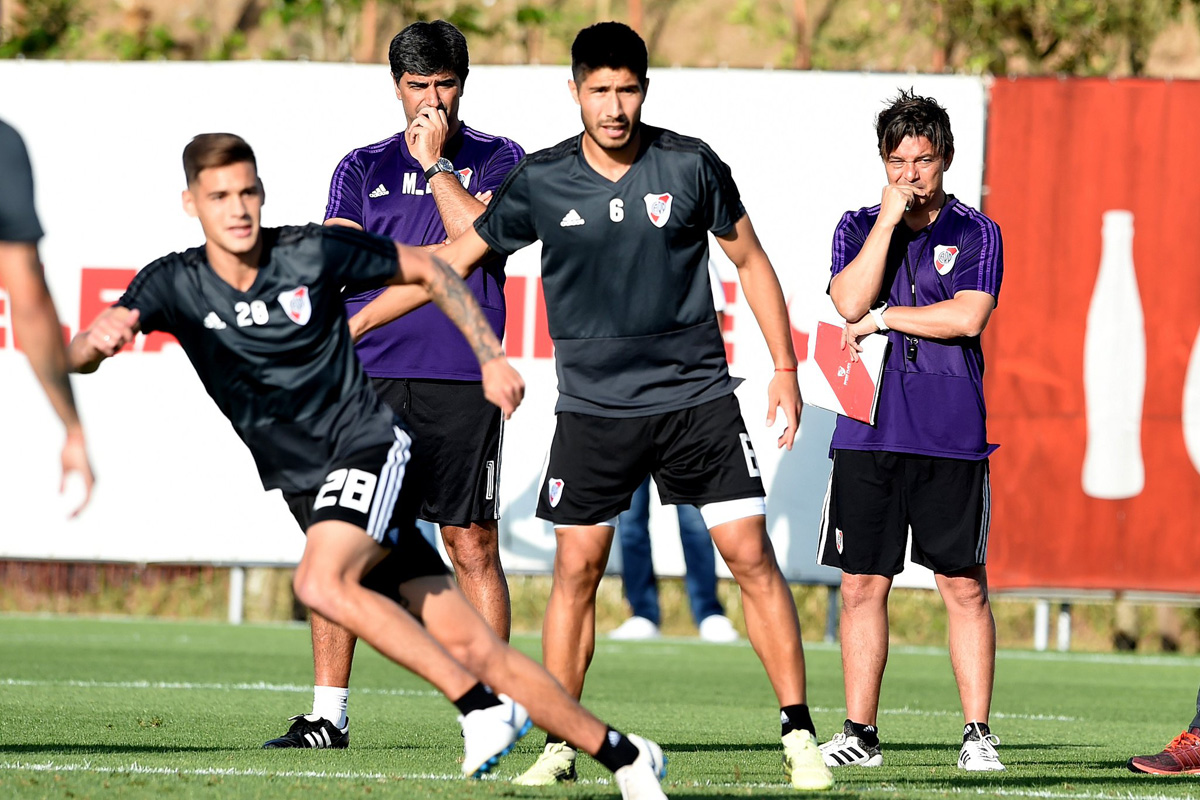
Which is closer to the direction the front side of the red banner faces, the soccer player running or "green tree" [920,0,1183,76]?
the soccer player running

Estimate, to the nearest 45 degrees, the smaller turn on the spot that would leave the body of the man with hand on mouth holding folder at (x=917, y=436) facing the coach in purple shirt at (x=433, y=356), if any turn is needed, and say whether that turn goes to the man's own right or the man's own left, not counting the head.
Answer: approximately 90° to the man's own right

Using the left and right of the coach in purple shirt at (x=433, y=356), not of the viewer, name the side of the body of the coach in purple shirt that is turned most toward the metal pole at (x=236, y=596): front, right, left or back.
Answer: back

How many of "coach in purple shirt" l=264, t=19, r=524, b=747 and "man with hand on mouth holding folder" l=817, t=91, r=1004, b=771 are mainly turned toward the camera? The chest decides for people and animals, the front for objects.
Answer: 2

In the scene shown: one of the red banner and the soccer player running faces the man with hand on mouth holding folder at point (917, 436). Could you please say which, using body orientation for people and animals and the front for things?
the red banner

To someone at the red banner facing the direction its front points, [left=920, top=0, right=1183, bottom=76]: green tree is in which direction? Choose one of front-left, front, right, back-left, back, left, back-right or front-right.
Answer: back

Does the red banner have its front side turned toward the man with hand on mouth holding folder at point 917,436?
yes

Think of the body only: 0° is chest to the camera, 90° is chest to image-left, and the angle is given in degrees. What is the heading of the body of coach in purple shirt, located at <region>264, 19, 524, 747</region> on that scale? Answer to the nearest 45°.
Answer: approximately 0°

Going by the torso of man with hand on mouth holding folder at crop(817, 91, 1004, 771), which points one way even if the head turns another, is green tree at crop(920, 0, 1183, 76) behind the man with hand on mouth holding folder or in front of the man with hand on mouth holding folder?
behind
